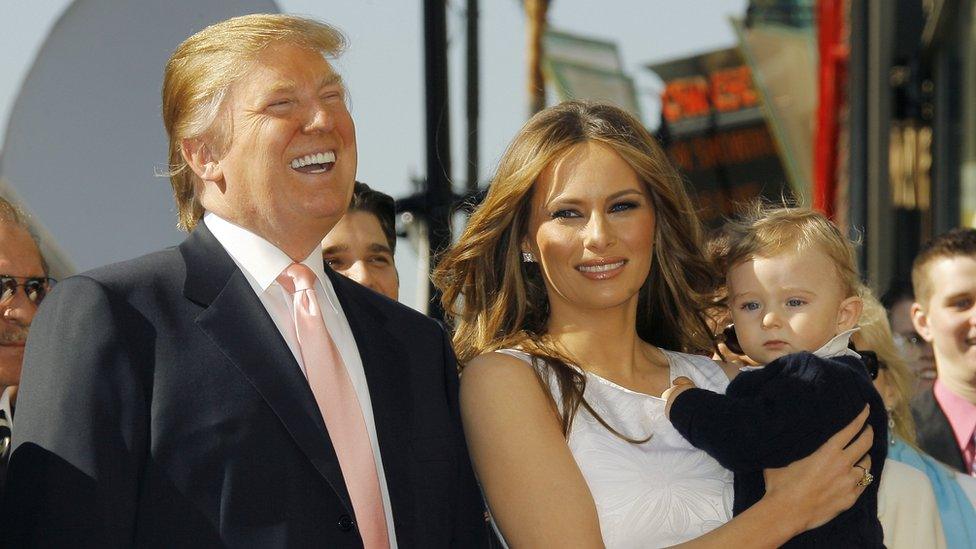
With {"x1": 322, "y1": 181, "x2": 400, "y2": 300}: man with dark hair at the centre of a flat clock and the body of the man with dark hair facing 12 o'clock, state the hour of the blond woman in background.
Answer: The blond woman in background is roughly at 10 o'clock from the man with dark hair.

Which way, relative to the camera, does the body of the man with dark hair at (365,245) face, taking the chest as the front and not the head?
toward the camera

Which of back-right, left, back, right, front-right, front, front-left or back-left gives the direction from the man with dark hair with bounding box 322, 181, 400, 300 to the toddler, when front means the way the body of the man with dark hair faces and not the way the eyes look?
front-left

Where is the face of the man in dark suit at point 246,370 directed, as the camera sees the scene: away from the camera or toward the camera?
toward the camera

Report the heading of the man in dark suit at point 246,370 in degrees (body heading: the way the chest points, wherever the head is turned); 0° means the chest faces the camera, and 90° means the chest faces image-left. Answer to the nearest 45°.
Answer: approximately 315°

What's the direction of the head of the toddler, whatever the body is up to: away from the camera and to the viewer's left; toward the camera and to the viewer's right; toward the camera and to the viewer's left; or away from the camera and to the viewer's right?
toward the camera and to the viewer's left

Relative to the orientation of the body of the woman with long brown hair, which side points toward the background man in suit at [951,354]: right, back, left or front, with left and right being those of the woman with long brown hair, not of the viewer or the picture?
left

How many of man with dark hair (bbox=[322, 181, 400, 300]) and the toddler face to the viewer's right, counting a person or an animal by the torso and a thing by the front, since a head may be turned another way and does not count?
0

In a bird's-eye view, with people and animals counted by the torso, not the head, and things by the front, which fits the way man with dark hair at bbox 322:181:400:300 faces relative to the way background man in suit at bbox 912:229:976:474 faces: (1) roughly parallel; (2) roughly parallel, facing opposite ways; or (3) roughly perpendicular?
roughly parallel

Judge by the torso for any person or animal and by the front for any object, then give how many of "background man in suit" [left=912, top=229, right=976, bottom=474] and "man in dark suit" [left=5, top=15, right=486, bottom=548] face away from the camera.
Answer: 0

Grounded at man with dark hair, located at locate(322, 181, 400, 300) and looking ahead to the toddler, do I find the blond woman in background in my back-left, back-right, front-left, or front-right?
front-left

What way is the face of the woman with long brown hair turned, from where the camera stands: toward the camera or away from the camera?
toward the camera
